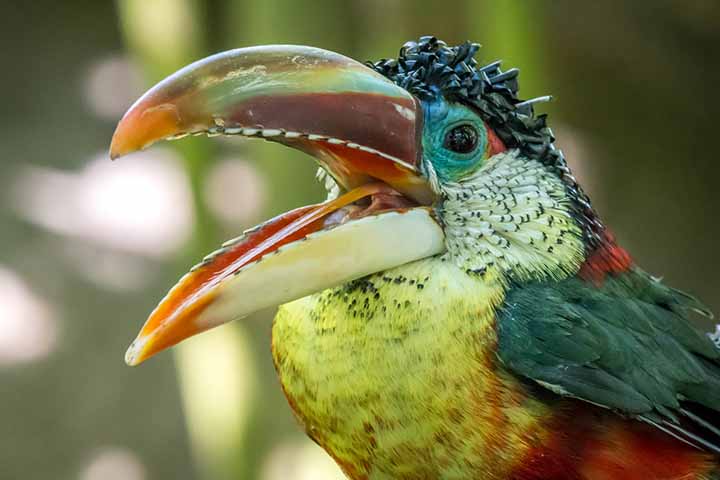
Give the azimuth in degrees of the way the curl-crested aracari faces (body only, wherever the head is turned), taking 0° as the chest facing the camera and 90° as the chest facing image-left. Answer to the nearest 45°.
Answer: approximately 90°
